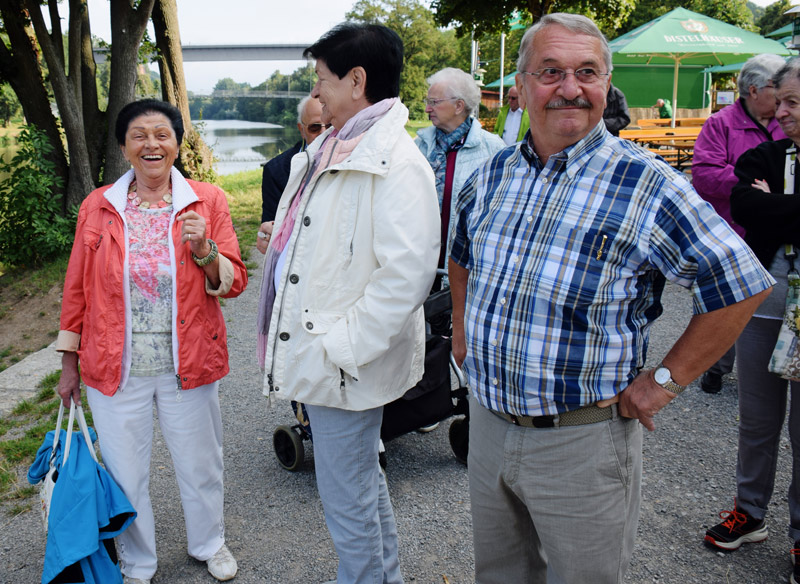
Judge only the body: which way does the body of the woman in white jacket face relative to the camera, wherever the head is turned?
to the viewer's left

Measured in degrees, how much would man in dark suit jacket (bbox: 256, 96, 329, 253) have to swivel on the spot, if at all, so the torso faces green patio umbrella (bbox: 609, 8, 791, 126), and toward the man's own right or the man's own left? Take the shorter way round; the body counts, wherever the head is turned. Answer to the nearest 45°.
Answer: approximately 90° to the man's own left

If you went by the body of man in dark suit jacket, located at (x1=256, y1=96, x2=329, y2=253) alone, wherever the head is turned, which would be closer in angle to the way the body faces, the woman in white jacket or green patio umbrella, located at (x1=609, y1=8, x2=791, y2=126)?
the woman in white jacket

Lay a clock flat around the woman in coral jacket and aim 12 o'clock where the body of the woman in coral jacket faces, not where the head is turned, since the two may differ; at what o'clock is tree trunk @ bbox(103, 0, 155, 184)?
The tree trunk is roughly at 6 o'clock from the woman in coral jacket.

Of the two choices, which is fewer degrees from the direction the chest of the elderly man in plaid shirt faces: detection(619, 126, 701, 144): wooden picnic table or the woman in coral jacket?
the woman in coral jacket

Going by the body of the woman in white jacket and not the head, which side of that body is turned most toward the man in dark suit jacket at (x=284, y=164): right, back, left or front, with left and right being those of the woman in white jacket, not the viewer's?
right

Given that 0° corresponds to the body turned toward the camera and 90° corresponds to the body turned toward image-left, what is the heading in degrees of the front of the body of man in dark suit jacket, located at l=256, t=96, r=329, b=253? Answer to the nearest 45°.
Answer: approximately 315°
